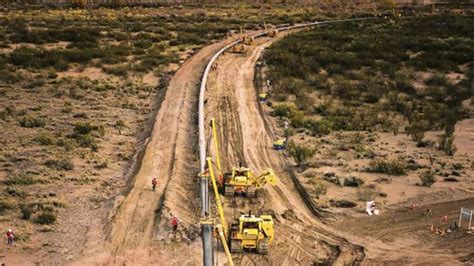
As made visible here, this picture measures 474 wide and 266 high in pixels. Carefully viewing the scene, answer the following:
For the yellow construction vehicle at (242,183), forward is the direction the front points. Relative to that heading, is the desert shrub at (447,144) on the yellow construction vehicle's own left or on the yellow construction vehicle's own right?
on the yellow construction vehicle's own right

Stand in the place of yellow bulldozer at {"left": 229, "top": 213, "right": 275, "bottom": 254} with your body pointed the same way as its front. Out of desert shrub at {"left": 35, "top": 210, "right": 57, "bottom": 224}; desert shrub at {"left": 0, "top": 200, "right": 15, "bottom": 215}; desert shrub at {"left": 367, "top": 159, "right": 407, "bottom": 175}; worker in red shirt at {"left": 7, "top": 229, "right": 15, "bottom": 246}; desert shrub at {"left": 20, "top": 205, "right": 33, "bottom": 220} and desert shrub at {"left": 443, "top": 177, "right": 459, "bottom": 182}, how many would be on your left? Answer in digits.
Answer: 4

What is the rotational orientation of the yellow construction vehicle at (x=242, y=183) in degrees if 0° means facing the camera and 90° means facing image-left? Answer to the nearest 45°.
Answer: approximately 180°

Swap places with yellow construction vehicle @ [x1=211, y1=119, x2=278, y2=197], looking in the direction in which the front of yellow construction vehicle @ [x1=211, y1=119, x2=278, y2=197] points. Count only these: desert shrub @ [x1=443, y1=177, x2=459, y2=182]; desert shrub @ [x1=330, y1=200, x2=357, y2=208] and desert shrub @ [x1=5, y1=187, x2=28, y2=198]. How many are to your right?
2

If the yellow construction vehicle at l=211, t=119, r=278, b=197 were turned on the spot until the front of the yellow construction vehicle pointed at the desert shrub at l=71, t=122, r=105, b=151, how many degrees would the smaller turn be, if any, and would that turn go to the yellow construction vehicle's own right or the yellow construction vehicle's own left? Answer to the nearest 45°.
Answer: approximately 45° to the yellow construction vehicle's own left

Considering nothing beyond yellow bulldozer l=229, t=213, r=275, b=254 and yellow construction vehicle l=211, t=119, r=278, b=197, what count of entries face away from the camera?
2

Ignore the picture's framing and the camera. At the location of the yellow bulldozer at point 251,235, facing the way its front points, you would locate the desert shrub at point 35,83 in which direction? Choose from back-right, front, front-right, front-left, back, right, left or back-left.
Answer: front-left

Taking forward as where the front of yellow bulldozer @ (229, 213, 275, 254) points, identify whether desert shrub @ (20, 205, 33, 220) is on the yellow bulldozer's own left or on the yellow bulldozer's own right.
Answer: on the yellow bulldozer's own left

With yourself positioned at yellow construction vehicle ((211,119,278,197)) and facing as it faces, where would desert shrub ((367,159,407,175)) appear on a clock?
The desert shrub is roughly at 2 o'clock from the yellow construction vehicle.

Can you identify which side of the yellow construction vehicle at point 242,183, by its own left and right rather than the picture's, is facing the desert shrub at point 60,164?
left

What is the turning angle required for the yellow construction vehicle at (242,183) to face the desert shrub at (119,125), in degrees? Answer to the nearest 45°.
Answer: approximately 45° to its left

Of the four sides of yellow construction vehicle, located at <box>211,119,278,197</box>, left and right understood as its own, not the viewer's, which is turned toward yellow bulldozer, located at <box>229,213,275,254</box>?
back

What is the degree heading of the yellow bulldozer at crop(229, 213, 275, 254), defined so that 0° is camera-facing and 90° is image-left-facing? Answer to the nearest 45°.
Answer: approximately 180°

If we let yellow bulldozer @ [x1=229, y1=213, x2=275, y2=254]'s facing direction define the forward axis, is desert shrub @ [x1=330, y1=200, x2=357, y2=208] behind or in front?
in front

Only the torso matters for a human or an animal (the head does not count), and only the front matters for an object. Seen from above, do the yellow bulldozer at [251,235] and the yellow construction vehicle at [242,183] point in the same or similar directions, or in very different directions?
same or similar directions

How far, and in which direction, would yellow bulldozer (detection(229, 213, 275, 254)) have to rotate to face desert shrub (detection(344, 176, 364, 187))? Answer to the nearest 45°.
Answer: approximately 45° to its right

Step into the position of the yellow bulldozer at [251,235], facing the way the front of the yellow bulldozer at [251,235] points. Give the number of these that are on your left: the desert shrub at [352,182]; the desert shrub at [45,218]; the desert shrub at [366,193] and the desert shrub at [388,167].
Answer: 1

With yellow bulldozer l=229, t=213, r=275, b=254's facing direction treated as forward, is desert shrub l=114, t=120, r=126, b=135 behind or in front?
in front

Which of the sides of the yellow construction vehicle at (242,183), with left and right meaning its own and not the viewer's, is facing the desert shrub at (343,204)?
right

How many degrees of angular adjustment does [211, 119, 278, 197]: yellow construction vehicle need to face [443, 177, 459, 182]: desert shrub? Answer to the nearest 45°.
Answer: approximately 90° to its right
